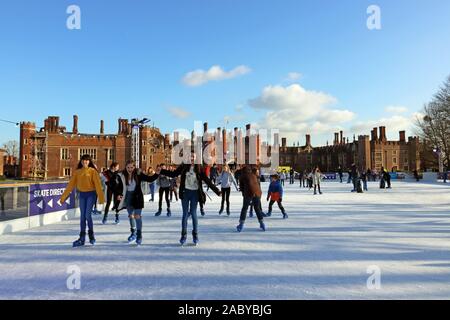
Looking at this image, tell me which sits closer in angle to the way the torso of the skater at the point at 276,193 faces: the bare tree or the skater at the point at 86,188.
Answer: the skater

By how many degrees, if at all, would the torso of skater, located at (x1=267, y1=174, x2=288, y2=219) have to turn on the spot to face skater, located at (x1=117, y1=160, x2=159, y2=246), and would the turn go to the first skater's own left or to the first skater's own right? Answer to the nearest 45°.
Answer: approximately 45° to the first skater's own right

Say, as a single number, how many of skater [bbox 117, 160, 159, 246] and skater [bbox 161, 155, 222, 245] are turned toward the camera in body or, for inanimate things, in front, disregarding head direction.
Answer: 2

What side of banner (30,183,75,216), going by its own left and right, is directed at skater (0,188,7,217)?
right

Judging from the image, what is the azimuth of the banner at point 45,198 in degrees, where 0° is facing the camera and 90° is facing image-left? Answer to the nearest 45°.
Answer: approximately 315°

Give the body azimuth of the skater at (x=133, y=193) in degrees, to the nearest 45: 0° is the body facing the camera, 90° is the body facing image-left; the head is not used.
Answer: approximately 0°

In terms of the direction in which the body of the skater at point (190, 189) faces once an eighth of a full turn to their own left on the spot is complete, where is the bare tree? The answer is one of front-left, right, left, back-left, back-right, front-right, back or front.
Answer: left

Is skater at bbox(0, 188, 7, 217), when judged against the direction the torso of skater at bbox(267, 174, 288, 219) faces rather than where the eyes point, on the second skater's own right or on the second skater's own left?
on the second skater's own right

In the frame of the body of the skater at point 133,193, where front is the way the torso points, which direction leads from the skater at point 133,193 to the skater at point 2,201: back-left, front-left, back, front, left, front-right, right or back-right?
back-right
